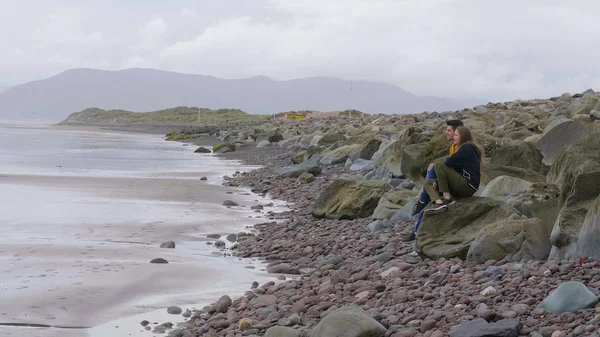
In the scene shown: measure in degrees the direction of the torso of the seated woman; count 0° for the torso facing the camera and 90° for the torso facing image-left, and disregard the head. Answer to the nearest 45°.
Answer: approximately 90°

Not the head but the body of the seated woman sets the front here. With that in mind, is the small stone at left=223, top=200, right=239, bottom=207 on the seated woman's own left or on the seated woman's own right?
on the seated woman's own right

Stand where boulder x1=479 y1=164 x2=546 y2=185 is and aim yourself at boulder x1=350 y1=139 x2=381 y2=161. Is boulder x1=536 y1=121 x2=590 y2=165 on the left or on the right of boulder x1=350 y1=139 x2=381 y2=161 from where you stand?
right

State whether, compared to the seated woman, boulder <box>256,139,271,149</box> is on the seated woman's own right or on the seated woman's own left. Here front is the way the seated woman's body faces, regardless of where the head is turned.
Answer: on the seated woman's own right

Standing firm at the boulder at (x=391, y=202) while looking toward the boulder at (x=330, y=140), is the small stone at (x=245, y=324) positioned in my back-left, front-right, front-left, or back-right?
back-left

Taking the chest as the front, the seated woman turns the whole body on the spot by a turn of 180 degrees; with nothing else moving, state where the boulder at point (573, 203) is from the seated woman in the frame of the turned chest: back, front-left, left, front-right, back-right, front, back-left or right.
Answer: front-right

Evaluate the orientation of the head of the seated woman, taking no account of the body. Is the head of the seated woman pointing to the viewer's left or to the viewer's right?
to the viewer's left

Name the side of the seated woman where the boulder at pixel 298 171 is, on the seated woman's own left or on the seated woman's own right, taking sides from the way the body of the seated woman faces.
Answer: on the seated woman's own right

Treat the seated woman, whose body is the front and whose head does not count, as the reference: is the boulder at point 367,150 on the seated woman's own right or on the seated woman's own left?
on the seated woman's own right
